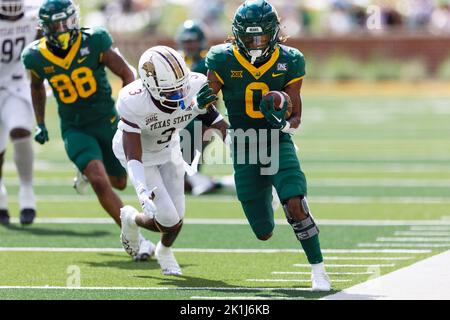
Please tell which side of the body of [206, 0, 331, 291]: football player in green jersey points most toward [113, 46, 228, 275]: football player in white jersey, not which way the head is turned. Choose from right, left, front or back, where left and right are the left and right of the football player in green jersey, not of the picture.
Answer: right

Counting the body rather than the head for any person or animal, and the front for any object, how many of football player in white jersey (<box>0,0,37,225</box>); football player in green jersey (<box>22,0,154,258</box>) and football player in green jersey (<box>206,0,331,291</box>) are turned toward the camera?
3

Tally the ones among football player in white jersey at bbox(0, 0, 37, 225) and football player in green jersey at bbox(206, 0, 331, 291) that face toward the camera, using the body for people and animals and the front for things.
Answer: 2

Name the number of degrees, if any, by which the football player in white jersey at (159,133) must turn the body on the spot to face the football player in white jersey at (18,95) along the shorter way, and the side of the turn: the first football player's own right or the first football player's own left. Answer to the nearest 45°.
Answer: approximately 180°

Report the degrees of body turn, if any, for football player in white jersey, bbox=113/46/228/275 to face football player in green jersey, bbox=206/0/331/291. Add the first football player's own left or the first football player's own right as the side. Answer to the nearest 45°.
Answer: approximately 45° to the first football player's own left

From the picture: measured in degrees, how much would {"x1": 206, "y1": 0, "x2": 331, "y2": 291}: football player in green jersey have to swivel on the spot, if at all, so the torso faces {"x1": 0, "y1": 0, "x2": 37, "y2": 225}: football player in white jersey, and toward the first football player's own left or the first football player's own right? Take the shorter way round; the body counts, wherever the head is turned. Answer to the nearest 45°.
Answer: approximately 135° to the first football player's own right

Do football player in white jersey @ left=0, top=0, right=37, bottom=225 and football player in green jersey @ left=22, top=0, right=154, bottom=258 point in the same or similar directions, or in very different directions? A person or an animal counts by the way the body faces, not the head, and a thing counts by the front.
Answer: same or similar directions

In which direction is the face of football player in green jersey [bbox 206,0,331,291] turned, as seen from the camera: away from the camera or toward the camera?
toward the camera

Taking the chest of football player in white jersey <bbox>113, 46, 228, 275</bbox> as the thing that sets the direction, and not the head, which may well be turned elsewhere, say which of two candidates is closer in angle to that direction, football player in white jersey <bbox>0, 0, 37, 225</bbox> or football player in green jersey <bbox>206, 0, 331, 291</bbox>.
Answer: the football player in green jersey

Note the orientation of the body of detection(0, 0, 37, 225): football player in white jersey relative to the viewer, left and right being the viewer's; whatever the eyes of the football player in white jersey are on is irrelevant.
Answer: facing the viewer

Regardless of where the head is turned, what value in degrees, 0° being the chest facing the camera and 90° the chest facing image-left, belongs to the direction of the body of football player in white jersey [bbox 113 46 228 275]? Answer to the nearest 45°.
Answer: approximately 315°

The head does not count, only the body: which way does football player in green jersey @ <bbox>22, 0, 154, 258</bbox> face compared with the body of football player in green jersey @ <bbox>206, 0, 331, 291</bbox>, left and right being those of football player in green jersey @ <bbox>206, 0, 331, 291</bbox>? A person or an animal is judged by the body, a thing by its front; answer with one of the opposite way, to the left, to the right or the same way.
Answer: the same way

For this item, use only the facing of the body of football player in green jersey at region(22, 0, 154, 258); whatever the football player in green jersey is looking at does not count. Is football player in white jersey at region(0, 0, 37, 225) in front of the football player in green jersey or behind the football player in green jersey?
behind

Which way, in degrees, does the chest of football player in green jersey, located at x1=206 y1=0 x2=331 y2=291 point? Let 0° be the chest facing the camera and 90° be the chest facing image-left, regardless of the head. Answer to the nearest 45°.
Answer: approximately 0°

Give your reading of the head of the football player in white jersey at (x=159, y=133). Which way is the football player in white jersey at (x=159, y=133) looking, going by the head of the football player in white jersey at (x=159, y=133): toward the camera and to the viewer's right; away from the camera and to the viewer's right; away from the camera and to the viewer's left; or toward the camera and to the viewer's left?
toward the camera and to the viewer's right

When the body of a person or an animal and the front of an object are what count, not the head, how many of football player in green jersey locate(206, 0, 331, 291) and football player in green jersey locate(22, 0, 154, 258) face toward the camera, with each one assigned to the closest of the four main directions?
2
